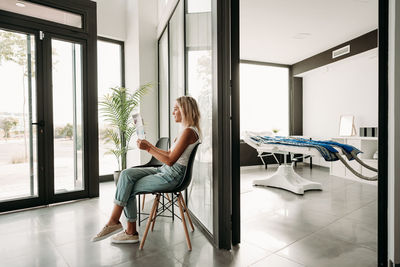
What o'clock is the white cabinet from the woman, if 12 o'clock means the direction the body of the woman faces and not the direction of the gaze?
The white cabinet is roughly at 5 o'clock from the woman.

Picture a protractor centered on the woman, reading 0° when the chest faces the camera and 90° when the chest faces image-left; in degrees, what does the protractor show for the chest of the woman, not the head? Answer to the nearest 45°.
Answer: approximately 90°

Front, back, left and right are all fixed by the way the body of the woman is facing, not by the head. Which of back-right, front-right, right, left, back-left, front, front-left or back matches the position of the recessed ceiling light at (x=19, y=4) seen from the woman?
front-right

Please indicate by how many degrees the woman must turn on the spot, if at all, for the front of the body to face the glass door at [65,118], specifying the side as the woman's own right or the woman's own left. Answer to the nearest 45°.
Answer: approximately 45° to the woman's own right

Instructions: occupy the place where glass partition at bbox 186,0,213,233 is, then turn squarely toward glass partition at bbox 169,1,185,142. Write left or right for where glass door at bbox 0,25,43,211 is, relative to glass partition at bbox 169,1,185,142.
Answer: left

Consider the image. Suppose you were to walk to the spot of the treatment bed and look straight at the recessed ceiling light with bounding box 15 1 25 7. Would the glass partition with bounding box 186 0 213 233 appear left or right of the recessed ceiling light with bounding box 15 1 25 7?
left

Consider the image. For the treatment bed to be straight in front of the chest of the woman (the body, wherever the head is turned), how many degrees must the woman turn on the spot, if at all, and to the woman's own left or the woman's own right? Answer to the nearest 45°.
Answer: approximately 135° to the woman's own right

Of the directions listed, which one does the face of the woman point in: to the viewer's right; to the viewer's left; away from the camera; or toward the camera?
to the viewer's left

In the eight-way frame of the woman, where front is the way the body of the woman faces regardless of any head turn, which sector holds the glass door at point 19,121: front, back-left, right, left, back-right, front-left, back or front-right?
front-right
